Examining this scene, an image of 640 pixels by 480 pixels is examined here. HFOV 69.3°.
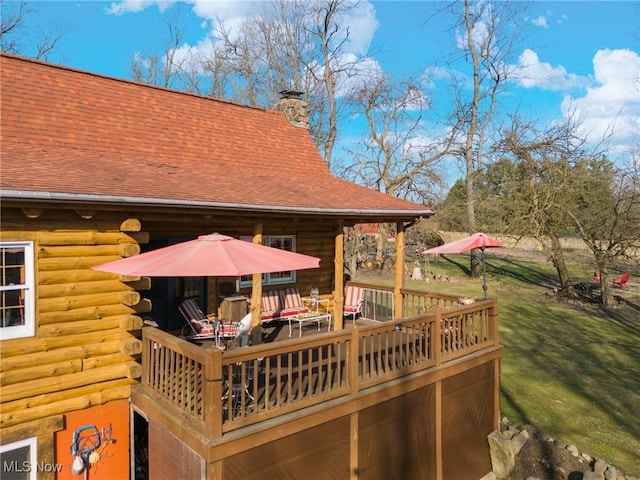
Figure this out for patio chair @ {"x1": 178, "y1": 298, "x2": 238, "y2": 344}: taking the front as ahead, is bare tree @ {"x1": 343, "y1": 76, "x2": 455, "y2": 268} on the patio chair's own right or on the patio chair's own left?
on the patio chair's own left

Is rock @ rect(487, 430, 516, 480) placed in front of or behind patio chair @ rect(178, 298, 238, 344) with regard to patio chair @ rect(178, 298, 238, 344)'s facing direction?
in front

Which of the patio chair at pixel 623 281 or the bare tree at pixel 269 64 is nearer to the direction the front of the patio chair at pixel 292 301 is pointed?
the patio chair

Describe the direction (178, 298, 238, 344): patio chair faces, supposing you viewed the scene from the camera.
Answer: facing to the right of the viewer

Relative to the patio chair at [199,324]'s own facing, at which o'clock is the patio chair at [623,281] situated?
the patio chair at [623,281] is roughly at 11 o'clock from the patio chair at [199,324].

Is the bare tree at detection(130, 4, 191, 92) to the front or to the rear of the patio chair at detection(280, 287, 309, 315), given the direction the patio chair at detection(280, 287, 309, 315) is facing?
to the rear

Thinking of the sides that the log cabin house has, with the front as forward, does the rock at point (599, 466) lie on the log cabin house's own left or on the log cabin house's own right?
on the log cabin house's own left

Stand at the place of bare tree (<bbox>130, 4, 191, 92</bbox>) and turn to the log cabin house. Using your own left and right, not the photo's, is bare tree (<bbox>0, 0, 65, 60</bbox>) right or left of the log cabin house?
right

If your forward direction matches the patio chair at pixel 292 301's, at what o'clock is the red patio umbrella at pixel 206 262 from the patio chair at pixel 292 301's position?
The red patio umbrella is roughly at 2 o'clock from the patio chair.

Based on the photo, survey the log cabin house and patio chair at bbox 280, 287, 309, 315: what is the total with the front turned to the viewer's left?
0

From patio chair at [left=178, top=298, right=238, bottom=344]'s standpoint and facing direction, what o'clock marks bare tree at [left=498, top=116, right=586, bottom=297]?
The bare tree is roughly at 11 o'clock from the patio chair.

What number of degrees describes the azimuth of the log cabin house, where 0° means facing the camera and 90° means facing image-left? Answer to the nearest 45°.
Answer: approximately 315°

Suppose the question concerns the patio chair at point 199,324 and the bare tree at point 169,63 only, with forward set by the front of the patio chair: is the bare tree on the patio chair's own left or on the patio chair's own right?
on the patio chair's own left

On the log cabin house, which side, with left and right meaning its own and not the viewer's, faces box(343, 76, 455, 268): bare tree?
left
